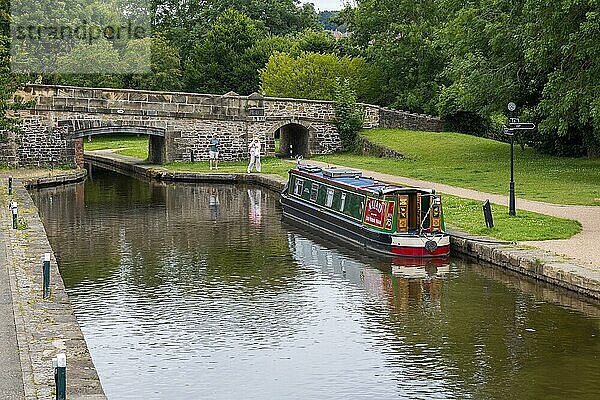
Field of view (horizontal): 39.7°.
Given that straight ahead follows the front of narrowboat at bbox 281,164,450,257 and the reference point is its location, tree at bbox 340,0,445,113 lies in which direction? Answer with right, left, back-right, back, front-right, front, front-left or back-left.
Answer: front-right

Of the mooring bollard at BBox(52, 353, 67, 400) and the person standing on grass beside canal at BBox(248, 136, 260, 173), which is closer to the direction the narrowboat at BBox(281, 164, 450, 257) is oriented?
the person standing on grass beside canal

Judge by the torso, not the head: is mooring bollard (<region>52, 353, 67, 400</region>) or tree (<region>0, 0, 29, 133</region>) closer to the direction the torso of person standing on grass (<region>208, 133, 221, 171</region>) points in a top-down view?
the mooring bollard

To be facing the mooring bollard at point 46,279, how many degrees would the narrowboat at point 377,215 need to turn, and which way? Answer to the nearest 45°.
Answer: approximately 90° to its left

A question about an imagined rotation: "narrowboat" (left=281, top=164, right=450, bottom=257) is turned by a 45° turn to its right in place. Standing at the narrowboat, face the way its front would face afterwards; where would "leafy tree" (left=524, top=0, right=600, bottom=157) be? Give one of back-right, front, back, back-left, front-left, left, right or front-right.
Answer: front-right

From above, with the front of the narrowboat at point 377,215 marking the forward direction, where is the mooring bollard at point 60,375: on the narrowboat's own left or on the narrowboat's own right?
on the narrowboat's own left

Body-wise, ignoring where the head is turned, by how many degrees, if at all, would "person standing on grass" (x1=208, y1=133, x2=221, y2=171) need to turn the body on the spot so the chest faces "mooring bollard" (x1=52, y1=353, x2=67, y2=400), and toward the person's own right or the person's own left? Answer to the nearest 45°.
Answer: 0° — they already face it

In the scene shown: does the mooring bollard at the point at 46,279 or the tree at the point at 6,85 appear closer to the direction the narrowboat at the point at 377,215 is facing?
the tree

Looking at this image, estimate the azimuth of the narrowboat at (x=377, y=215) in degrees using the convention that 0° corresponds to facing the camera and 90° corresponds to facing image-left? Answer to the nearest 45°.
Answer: approximately 135°
